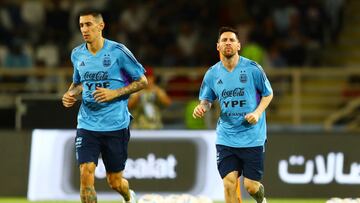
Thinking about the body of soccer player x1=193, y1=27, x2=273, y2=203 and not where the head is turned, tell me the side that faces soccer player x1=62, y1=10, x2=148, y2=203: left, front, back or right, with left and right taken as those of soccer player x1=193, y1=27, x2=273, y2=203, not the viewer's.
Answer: right

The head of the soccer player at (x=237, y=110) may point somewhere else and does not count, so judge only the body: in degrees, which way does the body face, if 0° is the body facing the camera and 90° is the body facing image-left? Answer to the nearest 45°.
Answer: approximately 0°
